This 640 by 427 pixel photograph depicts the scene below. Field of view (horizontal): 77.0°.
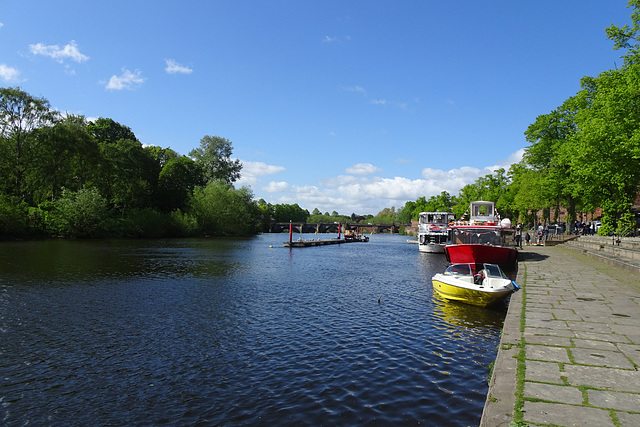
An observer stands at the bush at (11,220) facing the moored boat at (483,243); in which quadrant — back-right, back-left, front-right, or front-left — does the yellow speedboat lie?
front-right

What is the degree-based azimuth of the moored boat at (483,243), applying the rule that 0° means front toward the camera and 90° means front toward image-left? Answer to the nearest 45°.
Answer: approximately 0°

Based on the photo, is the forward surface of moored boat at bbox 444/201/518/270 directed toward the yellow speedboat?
yes

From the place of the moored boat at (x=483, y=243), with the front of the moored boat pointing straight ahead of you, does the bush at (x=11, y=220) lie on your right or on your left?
on your right

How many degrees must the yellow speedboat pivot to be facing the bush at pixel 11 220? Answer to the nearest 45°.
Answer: approximately 135° to its right

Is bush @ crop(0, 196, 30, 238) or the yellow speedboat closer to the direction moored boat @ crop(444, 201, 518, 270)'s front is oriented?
the yellow speedboat

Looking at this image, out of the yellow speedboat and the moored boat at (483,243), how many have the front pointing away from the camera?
0

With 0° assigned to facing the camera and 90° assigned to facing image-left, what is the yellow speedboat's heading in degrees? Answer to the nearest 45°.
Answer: approximately 315°

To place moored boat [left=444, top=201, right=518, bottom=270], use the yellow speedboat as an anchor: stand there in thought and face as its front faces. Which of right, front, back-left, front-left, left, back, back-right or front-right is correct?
back-left

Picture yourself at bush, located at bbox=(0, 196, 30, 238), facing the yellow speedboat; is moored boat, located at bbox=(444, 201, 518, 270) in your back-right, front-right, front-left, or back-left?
front-left
